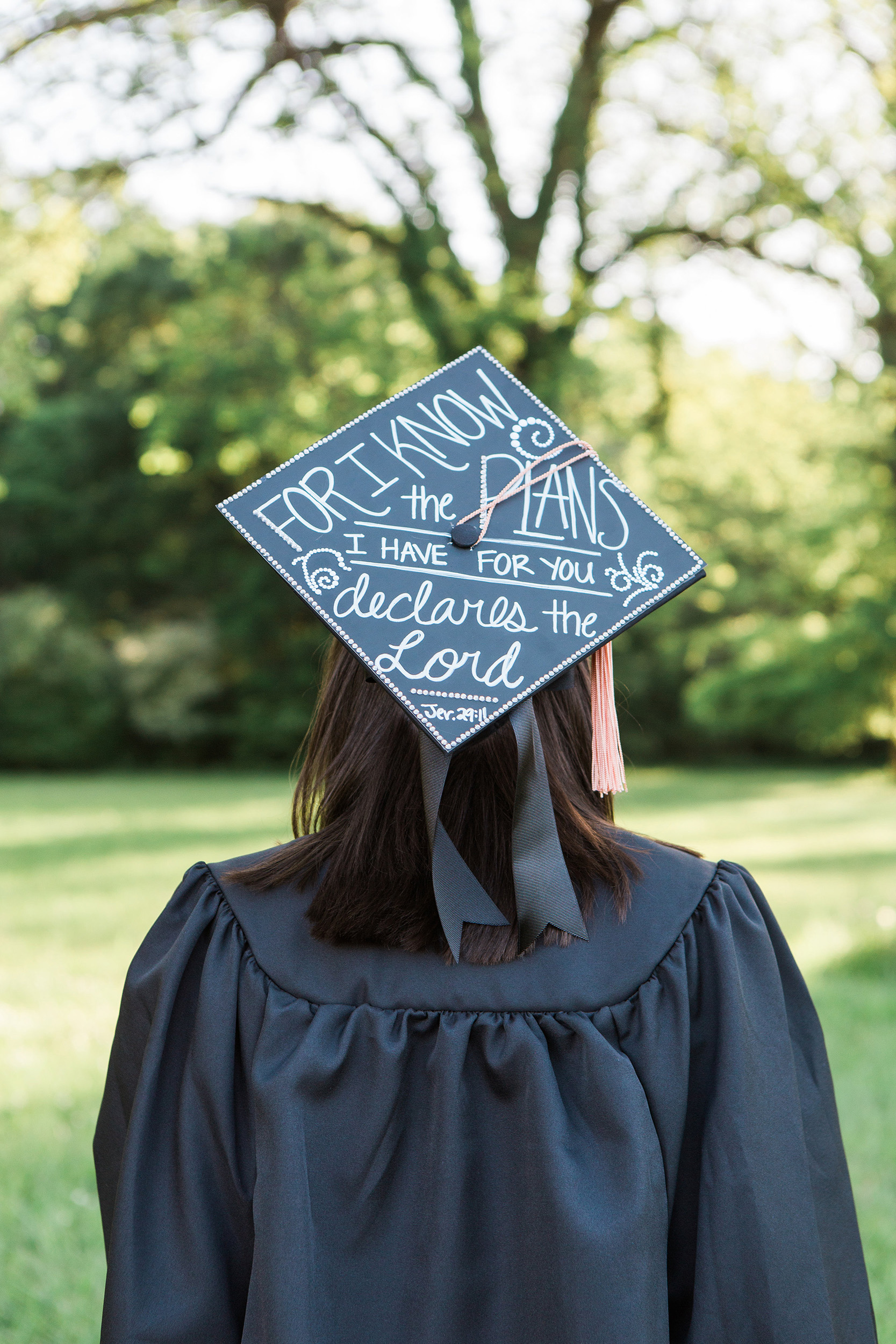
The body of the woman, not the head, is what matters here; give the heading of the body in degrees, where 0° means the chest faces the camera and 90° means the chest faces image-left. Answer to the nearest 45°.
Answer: approximately 180°

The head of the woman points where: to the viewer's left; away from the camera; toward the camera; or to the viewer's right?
away from the camera
